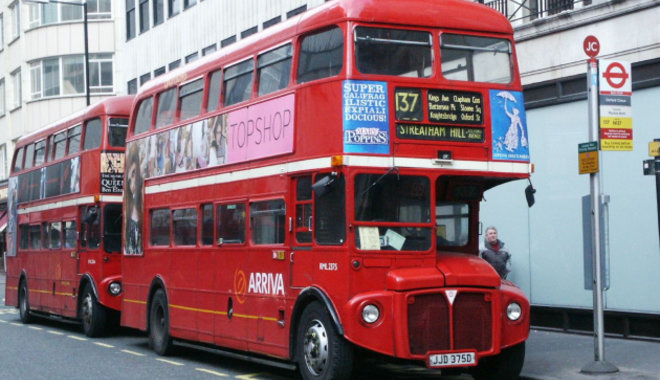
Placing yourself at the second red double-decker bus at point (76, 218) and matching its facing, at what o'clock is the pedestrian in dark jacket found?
The pedestrian in dark jacket is roughly at 12 o'clock from the second red double-decker bus.

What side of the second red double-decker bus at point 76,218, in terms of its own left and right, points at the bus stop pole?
front

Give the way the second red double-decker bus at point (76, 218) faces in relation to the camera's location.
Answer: facing the viewer and to the right of the viewer

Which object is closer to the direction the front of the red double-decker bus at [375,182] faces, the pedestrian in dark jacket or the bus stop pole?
the bus stop pole

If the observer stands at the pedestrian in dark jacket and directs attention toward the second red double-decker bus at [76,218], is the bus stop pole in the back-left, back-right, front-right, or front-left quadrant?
back-left
